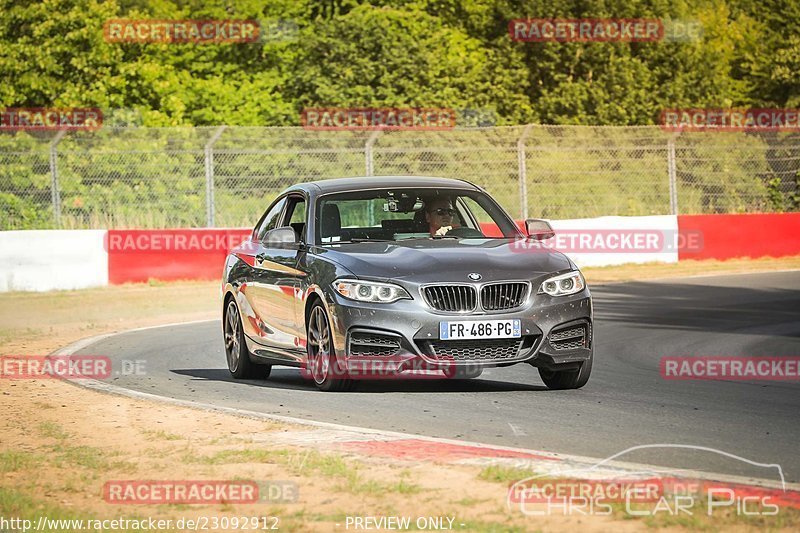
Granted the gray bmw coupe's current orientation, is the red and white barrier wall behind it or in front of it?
behind

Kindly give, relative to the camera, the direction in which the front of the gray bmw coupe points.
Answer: facing the viewer and to the right of the viewer

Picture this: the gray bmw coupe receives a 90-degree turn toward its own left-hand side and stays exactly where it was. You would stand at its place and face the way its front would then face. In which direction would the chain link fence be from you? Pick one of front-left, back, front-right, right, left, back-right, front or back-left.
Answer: front-left
